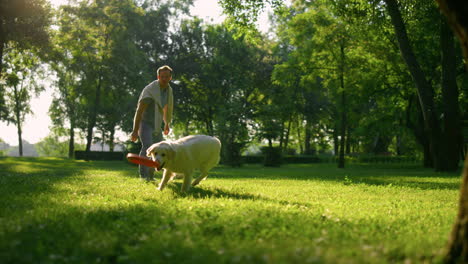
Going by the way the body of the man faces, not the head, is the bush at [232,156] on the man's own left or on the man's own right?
on the man's own left

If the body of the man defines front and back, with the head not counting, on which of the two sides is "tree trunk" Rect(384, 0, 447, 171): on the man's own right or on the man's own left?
on the man's own left

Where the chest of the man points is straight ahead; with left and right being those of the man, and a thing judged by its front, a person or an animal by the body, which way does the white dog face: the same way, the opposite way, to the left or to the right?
to the right

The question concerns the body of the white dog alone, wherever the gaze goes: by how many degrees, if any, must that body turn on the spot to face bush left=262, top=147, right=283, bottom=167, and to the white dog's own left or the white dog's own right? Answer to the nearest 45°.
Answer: approximately 135° to the white dog's own right

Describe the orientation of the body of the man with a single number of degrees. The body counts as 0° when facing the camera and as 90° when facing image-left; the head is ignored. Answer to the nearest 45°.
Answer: approximately 315°

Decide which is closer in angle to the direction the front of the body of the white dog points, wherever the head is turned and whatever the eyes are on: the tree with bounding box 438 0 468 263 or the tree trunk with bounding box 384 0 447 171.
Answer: the tree

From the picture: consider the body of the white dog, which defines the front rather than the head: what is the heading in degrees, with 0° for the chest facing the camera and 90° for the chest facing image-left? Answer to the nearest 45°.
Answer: approximately 45°

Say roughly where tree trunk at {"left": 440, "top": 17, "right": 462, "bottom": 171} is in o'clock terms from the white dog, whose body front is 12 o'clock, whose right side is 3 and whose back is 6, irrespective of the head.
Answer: The tree trunk is roughly at 6 o'clock from the white dog.

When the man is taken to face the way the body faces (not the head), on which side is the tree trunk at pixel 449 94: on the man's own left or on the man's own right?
on the man's own left
